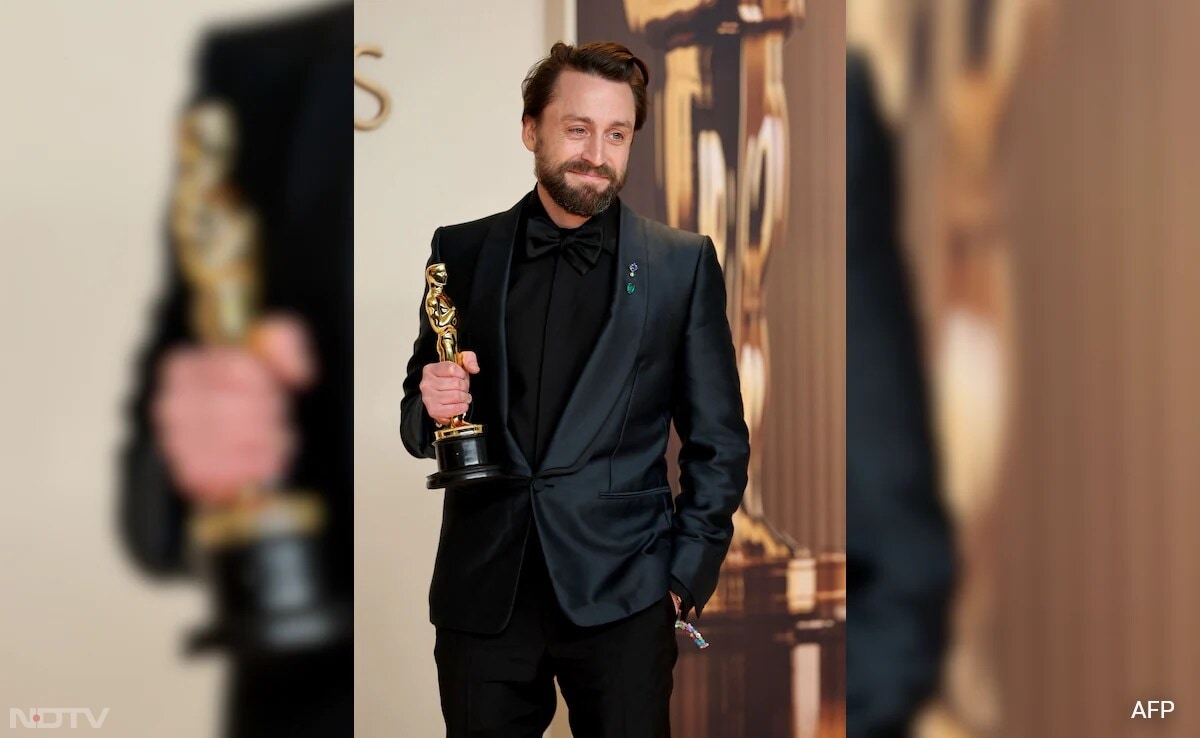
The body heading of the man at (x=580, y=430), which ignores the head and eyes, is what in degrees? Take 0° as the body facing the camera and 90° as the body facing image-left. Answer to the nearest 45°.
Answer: approximately 0°
